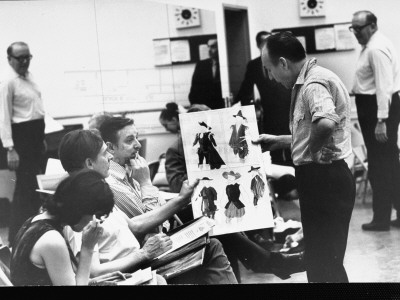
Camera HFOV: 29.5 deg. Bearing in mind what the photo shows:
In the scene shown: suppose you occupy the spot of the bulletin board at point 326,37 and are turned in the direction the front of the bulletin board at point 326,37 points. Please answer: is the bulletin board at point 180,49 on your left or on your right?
on your right

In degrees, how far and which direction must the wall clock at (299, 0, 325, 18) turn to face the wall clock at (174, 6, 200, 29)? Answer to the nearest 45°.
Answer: approximately 90° to its right

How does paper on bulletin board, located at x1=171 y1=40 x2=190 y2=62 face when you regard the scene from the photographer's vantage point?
facing the viewer

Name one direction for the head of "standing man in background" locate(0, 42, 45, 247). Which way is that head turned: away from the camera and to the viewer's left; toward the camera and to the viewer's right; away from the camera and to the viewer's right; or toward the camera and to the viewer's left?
toward the camera and to the viewer's right

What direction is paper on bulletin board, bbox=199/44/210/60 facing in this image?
toward the camera

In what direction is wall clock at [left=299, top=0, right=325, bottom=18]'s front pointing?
toward the camera

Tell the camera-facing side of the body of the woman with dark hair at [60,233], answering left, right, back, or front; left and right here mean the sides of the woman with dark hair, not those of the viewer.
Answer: right

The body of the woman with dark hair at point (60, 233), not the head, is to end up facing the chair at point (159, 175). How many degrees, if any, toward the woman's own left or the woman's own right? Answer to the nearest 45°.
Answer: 0° — they already face it

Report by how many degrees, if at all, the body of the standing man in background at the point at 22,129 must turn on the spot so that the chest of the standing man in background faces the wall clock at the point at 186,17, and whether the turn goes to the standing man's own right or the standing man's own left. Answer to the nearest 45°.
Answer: approximately 45° to the standing man's own left

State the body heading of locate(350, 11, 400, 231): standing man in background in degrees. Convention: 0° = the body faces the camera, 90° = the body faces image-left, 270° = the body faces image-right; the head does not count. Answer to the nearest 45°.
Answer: approximately 90°

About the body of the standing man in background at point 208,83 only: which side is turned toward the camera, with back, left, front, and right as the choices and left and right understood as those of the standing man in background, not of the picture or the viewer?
front

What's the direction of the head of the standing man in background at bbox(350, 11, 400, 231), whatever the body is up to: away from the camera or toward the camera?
toward the camera

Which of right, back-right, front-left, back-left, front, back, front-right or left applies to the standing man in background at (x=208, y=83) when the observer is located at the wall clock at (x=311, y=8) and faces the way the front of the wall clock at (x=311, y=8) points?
right
